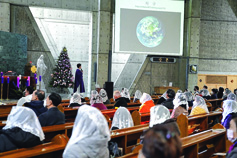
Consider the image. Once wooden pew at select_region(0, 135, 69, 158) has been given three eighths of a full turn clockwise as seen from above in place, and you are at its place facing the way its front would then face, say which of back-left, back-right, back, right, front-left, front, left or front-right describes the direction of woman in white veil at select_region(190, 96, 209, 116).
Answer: front-left

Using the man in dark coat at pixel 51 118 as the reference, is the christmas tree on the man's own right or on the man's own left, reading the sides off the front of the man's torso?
on the man's own right

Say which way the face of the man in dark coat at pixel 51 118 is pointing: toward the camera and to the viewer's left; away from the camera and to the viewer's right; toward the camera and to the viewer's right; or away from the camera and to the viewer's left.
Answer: away from the camera and to the viewer's left

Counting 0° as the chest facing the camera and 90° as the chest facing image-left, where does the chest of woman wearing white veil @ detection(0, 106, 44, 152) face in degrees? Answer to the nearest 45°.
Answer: approximately 135°

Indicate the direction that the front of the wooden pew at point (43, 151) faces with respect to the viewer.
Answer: facing away from the viewer and to the left of the viewer

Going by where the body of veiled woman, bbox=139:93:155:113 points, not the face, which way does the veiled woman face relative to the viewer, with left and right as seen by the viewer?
facing away from the viewer and to the left of the viewer

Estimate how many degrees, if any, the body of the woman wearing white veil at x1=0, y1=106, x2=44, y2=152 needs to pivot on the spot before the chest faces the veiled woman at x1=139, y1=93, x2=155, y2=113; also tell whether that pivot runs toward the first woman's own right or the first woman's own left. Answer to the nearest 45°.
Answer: approximately 90° to the first woman's own right

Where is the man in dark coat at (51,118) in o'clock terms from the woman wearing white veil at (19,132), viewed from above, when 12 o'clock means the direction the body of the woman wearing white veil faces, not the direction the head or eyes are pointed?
The man in dark coat is roughly at 2 o'clock from the woman wearing white veil.

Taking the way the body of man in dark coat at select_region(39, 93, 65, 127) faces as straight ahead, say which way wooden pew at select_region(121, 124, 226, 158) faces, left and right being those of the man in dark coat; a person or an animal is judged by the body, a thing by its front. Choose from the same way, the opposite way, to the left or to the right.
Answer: the same way

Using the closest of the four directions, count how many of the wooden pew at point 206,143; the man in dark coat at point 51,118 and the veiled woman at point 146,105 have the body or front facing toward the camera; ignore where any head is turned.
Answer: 0

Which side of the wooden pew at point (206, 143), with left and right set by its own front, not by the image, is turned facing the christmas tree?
front

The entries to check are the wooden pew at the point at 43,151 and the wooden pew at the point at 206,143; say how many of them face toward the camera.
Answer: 0

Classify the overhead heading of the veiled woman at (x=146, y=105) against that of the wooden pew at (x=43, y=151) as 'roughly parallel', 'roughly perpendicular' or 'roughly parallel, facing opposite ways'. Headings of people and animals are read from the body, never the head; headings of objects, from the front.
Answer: roughly parallel

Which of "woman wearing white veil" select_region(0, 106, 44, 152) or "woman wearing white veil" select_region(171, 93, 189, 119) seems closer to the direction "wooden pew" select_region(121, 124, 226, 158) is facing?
the "woman wearing white veil" select_region(171, 93, 189, 119)

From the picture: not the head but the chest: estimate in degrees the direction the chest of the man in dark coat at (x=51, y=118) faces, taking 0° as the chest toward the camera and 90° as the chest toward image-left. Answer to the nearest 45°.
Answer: approximately 135°

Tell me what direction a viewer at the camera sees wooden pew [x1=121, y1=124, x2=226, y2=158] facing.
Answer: facing away from the viewer and to the left of the viewer

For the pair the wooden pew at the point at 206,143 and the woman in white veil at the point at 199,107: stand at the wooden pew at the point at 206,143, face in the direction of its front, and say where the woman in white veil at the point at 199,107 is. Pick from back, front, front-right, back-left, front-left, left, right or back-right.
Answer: front-right

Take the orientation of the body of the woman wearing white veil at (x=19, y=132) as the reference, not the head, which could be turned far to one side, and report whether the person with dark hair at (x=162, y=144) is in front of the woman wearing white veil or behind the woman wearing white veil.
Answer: behind

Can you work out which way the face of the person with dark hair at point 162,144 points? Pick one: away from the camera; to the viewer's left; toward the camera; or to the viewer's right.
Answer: away from the camera
